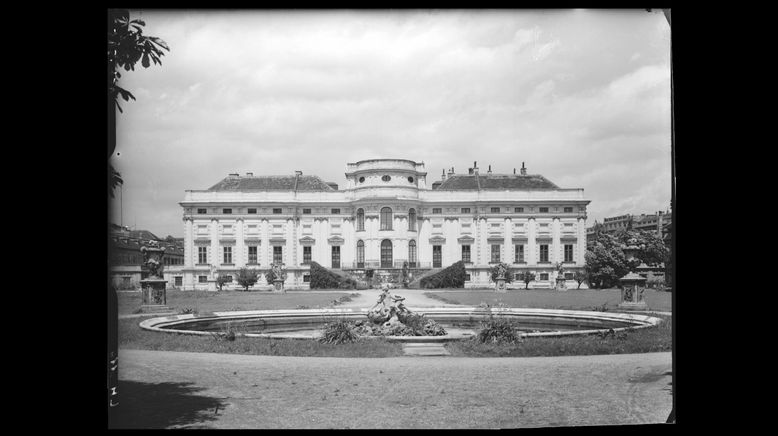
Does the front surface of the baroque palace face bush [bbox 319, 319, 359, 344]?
yes

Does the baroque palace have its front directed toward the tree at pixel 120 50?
yes

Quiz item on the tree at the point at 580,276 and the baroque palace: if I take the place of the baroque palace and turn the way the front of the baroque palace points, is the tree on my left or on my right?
on my left

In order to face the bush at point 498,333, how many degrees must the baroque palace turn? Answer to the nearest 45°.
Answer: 0° — it already faces it

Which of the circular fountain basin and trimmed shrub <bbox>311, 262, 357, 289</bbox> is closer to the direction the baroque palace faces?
the circular fountain basin

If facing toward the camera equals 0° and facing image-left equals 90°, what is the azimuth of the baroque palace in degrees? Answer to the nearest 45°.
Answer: approximately 0°
